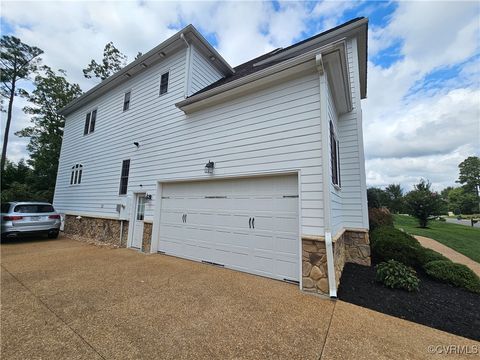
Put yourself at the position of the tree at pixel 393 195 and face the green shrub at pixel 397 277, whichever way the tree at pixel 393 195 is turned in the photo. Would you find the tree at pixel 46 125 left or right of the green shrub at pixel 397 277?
right
